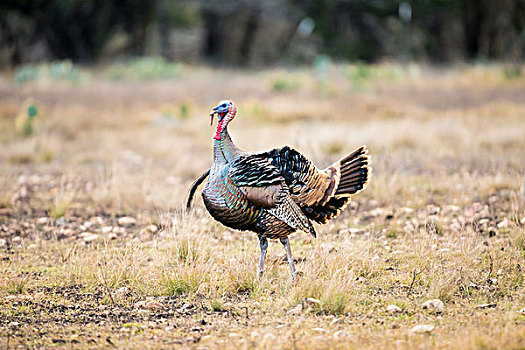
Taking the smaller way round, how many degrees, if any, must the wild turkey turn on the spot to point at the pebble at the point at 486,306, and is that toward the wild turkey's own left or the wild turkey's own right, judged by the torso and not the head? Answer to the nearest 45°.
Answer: approximately 180°

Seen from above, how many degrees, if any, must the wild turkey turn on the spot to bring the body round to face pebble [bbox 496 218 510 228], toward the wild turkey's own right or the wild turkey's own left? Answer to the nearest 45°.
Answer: approximately 135° to the wild turkey's own right

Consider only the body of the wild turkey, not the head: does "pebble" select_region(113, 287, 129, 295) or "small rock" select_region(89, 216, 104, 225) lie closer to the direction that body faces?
the pebble

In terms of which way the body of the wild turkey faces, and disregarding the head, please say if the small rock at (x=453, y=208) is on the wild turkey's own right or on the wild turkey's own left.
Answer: on the wild turkey's own right

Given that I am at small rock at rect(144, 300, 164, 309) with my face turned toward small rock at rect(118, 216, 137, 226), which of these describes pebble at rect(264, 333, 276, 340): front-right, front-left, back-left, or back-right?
back-right

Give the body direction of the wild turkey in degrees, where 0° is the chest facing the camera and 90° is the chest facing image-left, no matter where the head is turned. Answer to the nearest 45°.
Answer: approximately 90°

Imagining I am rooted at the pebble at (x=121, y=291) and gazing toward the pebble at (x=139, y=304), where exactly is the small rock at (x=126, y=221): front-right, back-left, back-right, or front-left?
back-left

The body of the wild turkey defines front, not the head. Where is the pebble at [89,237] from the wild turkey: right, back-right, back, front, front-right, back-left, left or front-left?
front-right
